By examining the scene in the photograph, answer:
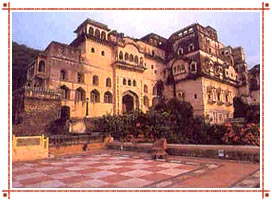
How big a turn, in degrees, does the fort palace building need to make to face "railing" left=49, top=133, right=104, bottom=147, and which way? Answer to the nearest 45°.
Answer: approximately 45° to its right

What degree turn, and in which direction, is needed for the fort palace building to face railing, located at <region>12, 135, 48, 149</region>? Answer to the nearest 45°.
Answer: approximately 45° to its right

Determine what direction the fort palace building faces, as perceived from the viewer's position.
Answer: facing the viewer and to the right of the viewer

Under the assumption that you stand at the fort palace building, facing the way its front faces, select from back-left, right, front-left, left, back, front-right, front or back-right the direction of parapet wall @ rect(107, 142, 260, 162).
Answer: front-right

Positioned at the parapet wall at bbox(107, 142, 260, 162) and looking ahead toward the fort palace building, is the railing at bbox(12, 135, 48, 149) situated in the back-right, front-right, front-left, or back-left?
front-left

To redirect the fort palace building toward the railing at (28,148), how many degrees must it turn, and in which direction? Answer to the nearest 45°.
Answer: approximately 45° to its right
